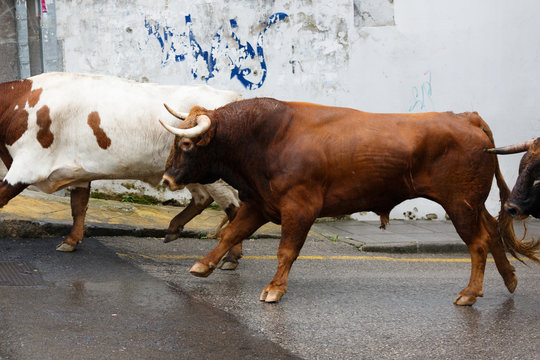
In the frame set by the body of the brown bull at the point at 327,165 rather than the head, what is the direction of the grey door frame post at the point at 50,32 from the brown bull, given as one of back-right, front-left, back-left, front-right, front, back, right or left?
front-right

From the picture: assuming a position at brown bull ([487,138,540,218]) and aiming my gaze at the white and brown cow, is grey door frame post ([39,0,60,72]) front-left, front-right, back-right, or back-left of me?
front-right

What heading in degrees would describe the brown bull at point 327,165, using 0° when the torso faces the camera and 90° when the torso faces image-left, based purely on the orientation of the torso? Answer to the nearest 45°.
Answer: approximately 90°

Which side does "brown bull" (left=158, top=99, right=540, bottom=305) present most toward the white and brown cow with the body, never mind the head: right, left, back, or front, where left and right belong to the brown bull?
front

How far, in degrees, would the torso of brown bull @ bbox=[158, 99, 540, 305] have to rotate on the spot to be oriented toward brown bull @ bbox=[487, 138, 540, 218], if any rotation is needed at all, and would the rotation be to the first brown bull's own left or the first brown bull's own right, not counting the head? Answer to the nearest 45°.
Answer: approximately 180°

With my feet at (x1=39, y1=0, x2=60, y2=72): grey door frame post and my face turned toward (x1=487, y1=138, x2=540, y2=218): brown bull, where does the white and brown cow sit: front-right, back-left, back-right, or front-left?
front-right

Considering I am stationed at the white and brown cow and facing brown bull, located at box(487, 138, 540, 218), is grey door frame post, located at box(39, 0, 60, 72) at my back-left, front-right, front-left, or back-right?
back-left
